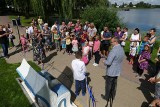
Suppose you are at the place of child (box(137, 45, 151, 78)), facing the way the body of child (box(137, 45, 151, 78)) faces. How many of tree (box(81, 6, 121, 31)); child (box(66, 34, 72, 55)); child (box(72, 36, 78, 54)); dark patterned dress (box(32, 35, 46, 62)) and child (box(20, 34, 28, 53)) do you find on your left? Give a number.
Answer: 0

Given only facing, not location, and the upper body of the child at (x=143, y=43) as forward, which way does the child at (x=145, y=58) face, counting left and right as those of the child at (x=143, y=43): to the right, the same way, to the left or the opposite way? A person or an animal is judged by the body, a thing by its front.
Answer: the same way

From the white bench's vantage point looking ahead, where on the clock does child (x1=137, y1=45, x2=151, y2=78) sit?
The child is roughly at 1 o'clock from the white bench.

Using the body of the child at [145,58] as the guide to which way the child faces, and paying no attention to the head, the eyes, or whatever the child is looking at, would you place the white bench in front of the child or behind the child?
in front

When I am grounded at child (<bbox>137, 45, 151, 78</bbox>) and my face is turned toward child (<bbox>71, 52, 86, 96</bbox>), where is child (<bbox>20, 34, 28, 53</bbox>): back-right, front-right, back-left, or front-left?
front-right

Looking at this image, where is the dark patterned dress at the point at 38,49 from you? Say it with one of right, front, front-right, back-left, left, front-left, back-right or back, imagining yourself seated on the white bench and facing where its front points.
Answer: front-left

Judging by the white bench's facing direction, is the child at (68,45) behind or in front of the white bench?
in front

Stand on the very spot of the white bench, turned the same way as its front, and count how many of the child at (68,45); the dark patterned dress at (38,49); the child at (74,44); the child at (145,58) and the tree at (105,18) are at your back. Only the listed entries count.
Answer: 0

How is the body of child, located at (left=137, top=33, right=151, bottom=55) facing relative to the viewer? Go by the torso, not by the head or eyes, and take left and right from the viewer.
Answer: facing the viewer and to the left of the viewer

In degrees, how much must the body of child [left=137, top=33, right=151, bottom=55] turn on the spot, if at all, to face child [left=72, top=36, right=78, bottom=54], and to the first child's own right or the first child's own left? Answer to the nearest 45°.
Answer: approximately 45° to the first child's own right

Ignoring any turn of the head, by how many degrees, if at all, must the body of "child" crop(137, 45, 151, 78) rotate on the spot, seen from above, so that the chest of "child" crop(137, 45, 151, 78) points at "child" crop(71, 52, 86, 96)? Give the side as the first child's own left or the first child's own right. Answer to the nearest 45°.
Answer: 0° — they already face them

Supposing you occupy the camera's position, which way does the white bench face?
facing away from the viewer and to the right of the viewer

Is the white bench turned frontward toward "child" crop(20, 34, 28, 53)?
no

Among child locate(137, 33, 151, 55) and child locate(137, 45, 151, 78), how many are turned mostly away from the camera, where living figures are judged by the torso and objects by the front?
0
